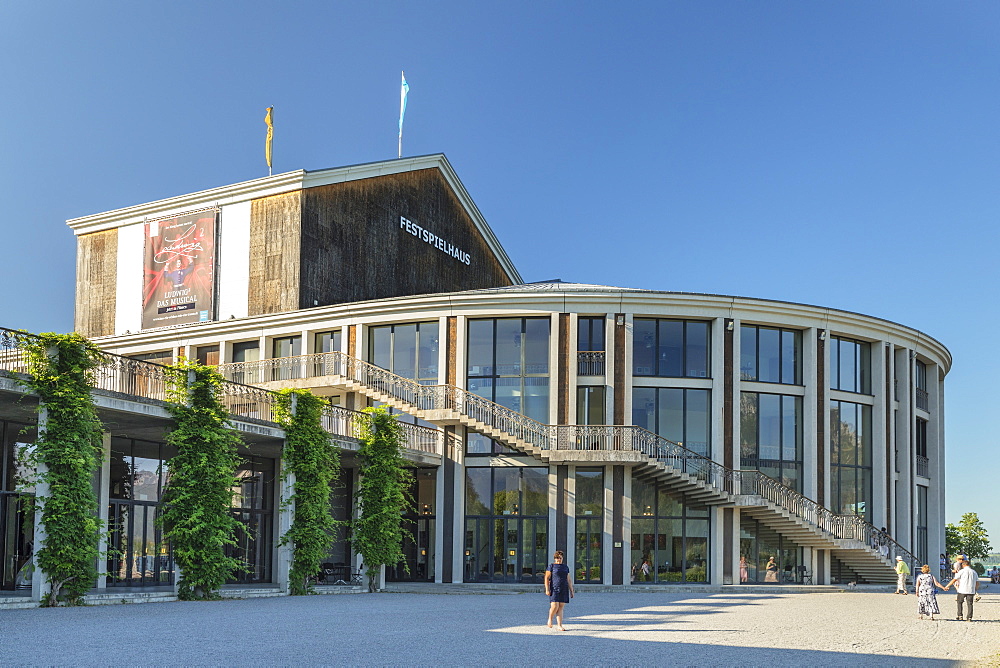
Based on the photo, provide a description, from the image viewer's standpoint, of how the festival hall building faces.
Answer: facing the viewer and to the right of the viewer

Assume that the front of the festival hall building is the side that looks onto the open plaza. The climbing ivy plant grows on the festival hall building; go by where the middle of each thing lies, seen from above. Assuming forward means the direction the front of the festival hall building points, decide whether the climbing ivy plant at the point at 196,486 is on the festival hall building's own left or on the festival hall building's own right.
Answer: on the festival hall building's own right

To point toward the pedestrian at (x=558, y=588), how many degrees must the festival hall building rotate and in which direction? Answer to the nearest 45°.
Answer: approximately 45° to its right
